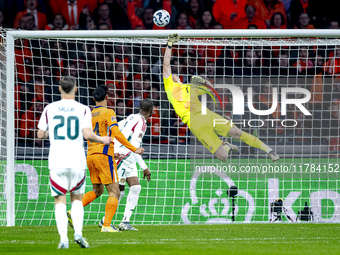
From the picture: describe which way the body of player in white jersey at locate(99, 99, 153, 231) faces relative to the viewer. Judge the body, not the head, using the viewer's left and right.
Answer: facing away from the viewer and to the right of the viewer

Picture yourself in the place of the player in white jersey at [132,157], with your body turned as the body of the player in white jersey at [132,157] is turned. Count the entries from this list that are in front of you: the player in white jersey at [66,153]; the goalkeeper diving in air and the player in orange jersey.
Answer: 1

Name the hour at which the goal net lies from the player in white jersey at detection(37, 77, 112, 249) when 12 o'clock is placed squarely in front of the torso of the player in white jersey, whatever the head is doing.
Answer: The goal net is roughly at 1 o'clock from the player in white jersey.

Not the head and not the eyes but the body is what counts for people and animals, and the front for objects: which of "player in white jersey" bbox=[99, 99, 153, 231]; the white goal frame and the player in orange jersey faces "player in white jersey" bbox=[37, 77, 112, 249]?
the white goal frame

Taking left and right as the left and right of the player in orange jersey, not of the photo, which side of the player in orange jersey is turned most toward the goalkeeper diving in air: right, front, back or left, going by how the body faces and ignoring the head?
front

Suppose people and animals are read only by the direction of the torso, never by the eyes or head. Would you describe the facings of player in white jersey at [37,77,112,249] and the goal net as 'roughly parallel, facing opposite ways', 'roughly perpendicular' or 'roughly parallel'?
roughly parallel, facing opposite ways

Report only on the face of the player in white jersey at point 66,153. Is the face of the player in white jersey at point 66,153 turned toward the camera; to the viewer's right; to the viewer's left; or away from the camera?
away from the camera

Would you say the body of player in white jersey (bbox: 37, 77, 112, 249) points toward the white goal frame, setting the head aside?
yes

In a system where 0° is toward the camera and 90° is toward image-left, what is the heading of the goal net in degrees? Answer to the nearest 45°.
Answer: approximately 0°

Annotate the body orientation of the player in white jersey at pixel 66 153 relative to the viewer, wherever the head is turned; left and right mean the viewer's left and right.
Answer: facing away from the viewer

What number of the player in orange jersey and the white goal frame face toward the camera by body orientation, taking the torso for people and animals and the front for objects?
1

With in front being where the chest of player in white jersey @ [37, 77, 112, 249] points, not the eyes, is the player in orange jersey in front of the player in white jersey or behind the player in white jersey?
in front
